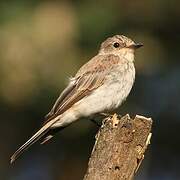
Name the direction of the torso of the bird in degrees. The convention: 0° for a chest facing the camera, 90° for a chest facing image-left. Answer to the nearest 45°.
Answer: approximately 270°
